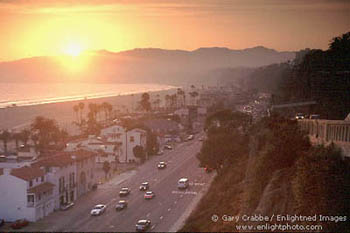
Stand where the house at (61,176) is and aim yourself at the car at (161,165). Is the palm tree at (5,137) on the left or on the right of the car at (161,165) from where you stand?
left

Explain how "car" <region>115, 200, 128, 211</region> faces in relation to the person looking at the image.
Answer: facing the viewer and to the left of the viewer

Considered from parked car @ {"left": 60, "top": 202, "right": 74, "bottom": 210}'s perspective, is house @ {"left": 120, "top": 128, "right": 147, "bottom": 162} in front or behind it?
behind

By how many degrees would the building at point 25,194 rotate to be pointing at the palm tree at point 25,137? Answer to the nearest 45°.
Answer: approximately 135° to its left

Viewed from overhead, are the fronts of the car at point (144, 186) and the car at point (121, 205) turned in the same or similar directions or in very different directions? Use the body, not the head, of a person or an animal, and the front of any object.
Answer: same or similar directions

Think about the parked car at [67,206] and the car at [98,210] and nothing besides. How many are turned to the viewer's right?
0

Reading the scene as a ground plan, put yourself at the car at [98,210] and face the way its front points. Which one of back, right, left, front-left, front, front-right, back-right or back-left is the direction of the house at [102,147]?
back-right

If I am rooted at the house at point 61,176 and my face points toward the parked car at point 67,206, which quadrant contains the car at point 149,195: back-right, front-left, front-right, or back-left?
front-left

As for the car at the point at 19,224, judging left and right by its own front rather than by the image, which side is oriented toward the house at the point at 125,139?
back

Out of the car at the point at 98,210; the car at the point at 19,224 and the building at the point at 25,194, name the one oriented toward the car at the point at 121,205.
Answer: the building

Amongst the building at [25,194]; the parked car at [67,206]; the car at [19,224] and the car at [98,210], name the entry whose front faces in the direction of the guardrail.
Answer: the building

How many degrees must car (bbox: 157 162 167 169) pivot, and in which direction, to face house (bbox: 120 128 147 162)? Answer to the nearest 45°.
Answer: approximately 135° to its right

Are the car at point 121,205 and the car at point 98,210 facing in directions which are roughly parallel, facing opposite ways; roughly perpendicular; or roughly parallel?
roughly parallel

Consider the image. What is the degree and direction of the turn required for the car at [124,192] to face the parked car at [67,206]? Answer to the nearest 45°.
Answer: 0° — it already faces it

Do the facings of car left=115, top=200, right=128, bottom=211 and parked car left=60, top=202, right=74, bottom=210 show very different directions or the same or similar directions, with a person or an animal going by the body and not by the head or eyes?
same or similar directions
